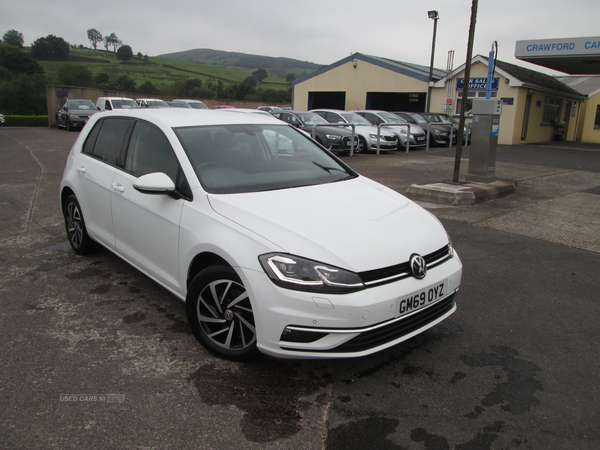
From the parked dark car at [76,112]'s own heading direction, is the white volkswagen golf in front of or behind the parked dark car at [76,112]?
in front

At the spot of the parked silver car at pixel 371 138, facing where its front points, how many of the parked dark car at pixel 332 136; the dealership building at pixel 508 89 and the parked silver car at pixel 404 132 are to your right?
1

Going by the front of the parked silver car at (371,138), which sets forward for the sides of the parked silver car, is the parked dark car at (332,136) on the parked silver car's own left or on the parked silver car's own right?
on the parked silver car's own right

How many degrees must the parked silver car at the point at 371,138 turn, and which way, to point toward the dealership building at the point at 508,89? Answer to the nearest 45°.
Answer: approximately 90° to its left

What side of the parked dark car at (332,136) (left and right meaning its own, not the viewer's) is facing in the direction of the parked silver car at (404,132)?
left

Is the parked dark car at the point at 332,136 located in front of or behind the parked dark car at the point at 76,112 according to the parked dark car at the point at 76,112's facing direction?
in front

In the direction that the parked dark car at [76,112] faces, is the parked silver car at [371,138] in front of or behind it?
in front

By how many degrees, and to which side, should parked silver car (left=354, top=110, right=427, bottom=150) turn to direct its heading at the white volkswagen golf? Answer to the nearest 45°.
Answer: approximately 45° to its right

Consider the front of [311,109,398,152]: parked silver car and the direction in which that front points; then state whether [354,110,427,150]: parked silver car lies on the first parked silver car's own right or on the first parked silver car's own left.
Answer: on the first parked silver car's own left

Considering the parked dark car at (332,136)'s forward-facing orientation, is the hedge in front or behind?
behind

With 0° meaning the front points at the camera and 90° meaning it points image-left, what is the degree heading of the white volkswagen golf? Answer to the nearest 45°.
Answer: approximately 315°
